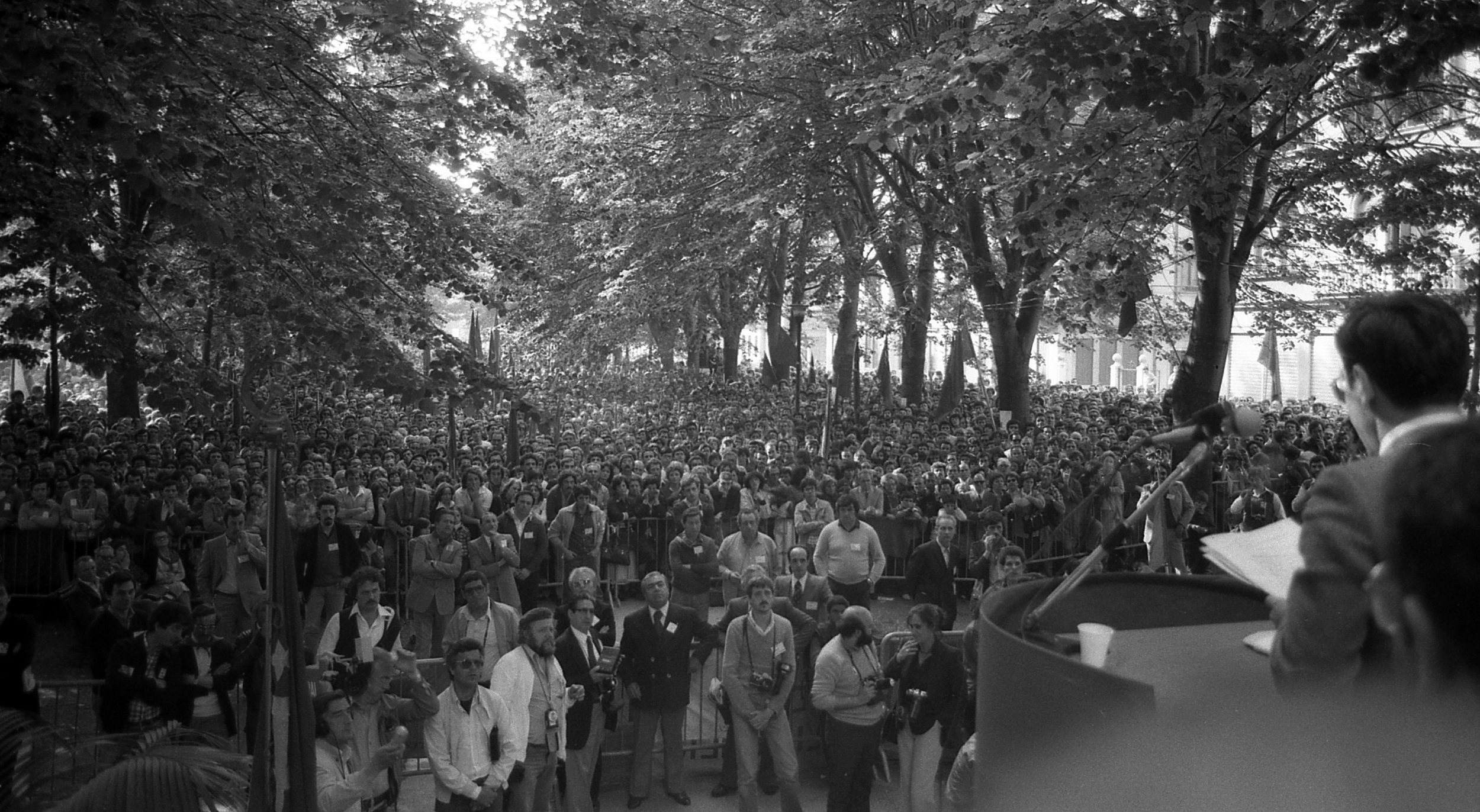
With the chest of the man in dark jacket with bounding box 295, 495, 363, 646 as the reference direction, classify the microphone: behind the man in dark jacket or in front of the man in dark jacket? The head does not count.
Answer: in front

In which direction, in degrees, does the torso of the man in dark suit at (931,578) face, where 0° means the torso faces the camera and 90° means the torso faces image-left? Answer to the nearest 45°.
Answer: approximately 315°

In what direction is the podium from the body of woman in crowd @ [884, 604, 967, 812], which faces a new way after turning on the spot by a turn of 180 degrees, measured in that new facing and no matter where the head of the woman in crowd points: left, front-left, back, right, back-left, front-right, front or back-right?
back-right

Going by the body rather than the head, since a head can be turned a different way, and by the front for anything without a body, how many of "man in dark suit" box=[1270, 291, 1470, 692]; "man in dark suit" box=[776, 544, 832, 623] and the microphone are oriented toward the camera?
1

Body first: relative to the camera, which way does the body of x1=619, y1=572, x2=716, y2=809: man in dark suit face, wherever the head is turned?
toward the camera

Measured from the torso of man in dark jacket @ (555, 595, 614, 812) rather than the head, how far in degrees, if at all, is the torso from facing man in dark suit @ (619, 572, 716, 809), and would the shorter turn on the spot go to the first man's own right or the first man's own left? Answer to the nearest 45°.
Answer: approximately 90° to the first man's own left

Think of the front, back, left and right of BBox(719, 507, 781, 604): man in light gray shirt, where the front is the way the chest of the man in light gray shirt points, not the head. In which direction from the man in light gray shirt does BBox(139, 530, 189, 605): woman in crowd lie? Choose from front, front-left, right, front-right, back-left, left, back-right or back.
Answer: right

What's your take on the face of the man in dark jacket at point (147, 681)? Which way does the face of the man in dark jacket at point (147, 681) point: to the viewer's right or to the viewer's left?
to the viewer's right

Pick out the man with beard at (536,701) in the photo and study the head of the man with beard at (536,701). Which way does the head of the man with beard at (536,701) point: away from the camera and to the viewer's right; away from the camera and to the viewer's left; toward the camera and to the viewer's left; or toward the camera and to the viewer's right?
toward the camera and to the viewer's right

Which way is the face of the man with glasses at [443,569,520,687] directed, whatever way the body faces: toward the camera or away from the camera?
toward the camera

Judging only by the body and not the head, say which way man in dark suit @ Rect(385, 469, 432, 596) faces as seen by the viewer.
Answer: toward the camera

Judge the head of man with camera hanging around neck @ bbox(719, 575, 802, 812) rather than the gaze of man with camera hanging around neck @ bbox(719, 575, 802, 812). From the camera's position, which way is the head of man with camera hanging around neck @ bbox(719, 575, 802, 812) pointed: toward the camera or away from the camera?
toward the camera
